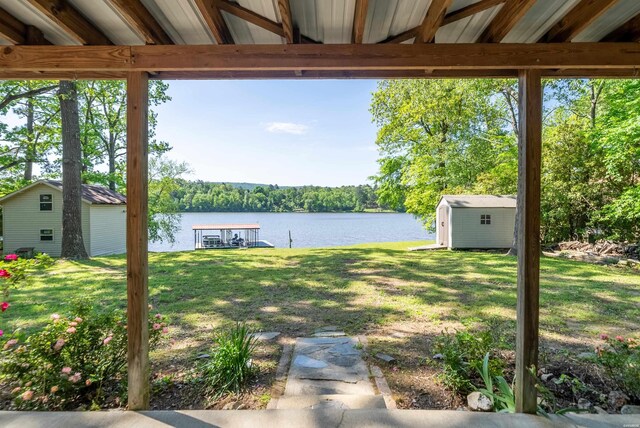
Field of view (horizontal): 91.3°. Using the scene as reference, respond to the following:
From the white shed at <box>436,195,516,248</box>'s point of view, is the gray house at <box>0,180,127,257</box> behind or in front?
in front

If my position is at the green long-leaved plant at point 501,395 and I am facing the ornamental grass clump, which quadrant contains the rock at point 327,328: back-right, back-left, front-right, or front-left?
front-right

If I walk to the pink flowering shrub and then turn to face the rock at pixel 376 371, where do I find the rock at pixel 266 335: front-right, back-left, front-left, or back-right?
front-left

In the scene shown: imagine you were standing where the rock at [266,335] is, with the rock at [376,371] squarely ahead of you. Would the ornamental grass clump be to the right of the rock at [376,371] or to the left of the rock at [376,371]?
right
